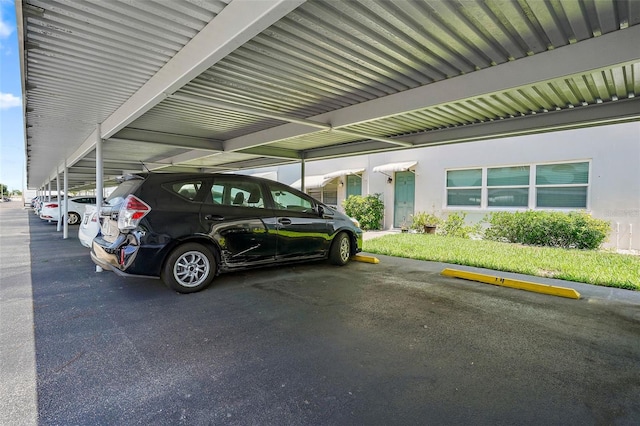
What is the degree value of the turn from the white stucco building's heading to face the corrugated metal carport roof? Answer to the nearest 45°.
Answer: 0° — it already faces it

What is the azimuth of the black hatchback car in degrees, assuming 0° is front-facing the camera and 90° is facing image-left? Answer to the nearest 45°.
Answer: approximately 225°

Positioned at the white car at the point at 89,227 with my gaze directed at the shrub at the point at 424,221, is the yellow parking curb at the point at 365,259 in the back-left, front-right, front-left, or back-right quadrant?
front-right

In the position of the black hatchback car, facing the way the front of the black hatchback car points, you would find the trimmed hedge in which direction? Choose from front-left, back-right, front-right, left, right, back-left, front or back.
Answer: front-right

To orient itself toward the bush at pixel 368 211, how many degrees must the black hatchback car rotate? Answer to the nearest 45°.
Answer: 0° — it already faces it

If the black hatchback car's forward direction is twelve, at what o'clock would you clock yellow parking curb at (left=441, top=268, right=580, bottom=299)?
The yellow parking curb is roughly at 2 o'clock from the black hatchback car.

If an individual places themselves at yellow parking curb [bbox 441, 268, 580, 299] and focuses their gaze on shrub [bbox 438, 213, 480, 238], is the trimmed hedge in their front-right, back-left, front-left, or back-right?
front-right

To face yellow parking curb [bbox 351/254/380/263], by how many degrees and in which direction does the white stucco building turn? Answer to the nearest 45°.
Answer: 0° — it already faces it

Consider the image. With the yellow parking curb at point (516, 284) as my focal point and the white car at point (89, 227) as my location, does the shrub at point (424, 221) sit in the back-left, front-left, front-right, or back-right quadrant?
front-left

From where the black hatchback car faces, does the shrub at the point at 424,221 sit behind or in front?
in front
